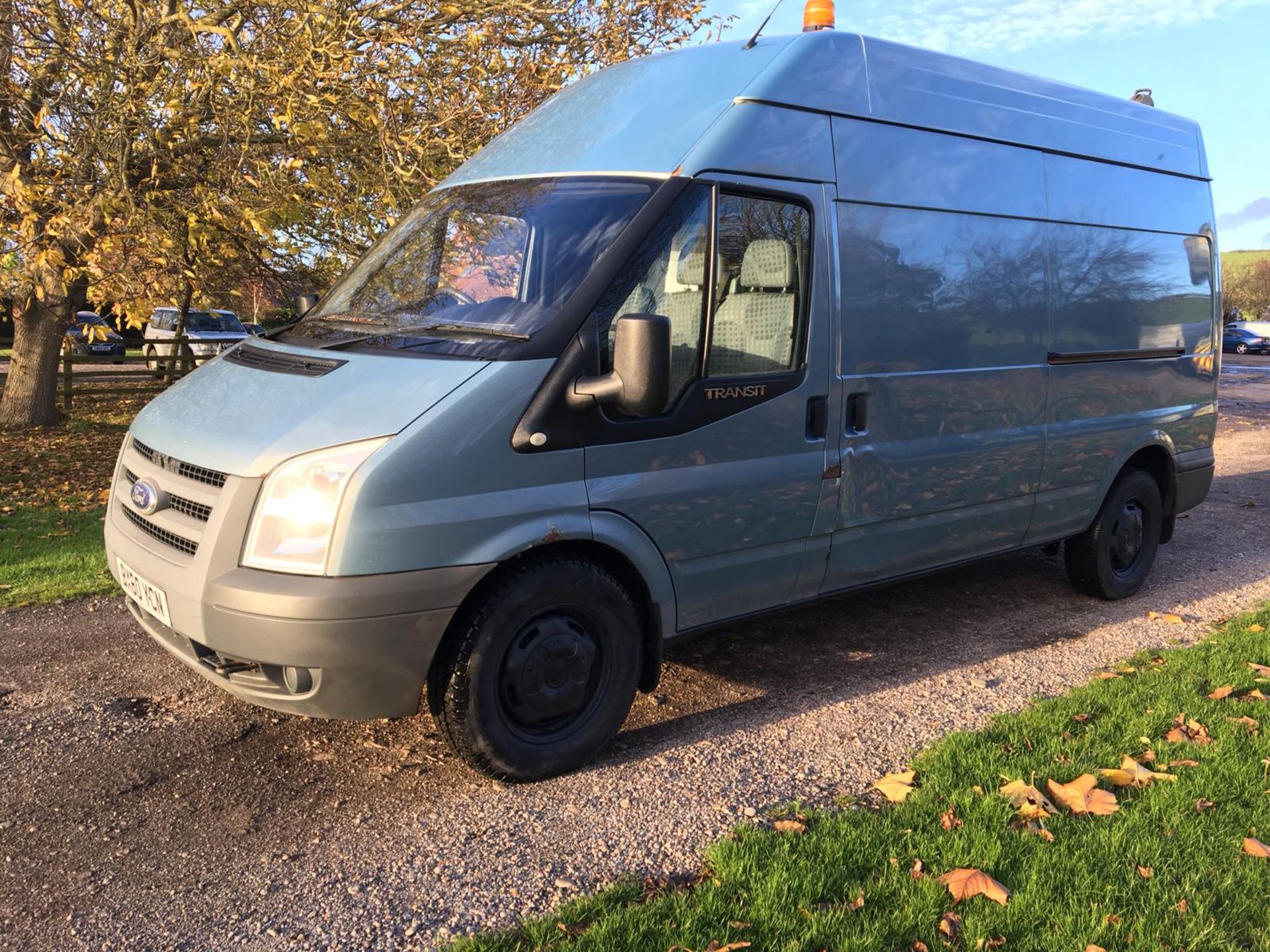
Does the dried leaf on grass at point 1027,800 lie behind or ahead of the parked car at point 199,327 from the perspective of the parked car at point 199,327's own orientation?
ahead

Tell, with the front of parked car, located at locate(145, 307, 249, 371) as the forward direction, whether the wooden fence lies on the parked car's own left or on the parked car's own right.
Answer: on the parked car's own right

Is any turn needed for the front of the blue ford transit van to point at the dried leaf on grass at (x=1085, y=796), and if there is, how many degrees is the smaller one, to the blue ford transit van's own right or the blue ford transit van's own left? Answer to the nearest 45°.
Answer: approximately 135° to the blue ford transit van's own left

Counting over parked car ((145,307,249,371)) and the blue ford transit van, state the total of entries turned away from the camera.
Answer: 0

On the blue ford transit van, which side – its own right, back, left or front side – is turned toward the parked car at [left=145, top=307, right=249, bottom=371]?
right

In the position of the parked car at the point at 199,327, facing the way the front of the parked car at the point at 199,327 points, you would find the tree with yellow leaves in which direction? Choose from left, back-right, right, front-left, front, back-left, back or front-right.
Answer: front-right

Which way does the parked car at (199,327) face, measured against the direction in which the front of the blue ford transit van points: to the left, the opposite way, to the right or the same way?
to the left

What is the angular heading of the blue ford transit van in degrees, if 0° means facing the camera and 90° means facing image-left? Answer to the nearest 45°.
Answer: approximately 45°
